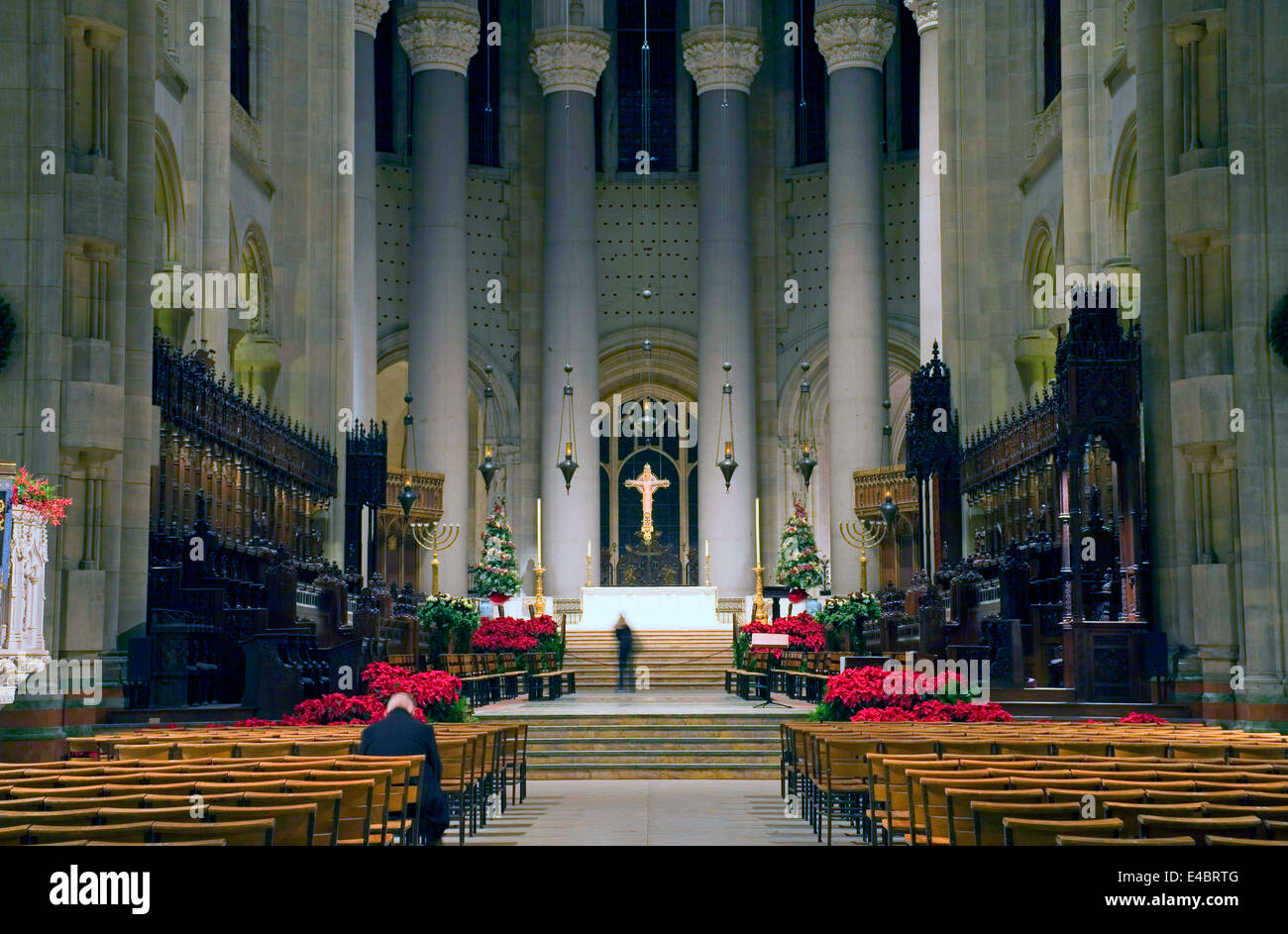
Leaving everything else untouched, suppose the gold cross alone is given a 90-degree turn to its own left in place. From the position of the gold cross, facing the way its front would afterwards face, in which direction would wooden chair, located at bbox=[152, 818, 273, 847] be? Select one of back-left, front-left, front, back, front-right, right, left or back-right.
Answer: right

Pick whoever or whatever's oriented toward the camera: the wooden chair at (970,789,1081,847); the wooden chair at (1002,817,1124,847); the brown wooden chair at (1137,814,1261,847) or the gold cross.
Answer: the gold cross

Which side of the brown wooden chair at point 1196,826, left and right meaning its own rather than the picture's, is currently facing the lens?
back

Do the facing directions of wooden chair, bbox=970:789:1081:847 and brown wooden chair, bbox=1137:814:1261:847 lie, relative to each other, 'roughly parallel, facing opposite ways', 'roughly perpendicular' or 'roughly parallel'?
roughly parallel

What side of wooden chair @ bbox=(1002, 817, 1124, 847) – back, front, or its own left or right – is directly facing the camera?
back

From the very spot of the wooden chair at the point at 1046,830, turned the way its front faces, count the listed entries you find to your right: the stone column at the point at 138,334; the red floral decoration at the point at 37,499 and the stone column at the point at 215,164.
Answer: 0

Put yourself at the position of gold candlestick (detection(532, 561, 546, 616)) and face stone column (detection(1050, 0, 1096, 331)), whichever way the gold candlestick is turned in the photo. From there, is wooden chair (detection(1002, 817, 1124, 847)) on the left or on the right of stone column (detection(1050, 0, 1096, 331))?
right

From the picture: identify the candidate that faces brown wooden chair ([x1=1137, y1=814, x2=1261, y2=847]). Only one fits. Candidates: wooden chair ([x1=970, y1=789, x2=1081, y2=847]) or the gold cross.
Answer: the gold cross

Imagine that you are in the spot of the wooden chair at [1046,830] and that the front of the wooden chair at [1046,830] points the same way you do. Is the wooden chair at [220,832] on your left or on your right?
on your left

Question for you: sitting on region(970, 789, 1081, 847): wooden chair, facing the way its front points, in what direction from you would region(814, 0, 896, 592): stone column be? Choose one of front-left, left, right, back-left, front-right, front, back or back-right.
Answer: front

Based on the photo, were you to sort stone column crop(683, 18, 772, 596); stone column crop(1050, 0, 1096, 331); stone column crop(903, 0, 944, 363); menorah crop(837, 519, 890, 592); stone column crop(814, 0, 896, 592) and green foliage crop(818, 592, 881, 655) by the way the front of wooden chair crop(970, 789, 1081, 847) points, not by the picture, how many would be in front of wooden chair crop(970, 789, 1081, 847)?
6

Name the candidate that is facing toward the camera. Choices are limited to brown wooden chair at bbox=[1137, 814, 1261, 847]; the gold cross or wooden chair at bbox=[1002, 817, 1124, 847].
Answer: the gold cross

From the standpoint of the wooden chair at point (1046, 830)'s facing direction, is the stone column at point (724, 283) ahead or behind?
ahead

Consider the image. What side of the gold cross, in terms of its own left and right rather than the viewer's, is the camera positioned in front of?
front

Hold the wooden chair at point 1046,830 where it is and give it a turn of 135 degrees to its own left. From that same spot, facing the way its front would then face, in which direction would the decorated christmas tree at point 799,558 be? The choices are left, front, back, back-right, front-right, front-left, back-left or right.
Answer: back-right

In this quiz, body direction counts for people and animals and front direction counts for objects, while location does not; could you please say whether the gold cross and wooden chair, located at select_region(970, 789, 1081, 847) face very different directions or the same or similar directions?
very different directions

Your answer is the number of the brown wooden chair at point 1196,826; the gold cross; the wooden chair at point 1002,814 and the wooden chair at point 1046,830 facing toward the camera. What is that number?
1

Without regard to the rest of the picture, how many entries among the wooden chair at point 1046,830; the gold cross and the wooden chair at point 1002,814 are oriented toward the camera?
1

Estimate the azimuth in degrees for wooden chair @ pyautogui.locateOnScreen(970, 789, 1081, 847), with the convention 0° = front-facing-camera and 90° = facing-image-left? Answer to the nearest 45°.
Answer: approximately 180°

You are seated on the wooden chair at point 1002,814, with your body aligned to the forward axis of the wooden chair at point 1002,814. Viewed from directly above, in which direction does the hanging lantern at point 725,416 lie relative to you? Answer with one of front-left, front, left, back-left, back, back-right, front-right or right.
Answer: front

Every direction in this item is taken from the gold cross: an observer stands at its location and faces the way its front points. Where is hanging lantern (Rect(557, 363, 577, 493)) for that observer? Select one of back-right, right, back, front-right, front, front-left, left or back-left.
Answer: right

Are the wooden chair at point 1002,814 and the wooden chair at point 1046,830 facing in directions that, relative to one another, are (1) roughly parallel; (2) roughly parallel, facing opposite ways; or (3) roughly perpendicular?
roughly parallel

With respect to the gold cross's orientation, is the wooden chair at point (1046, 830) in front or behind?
in front
